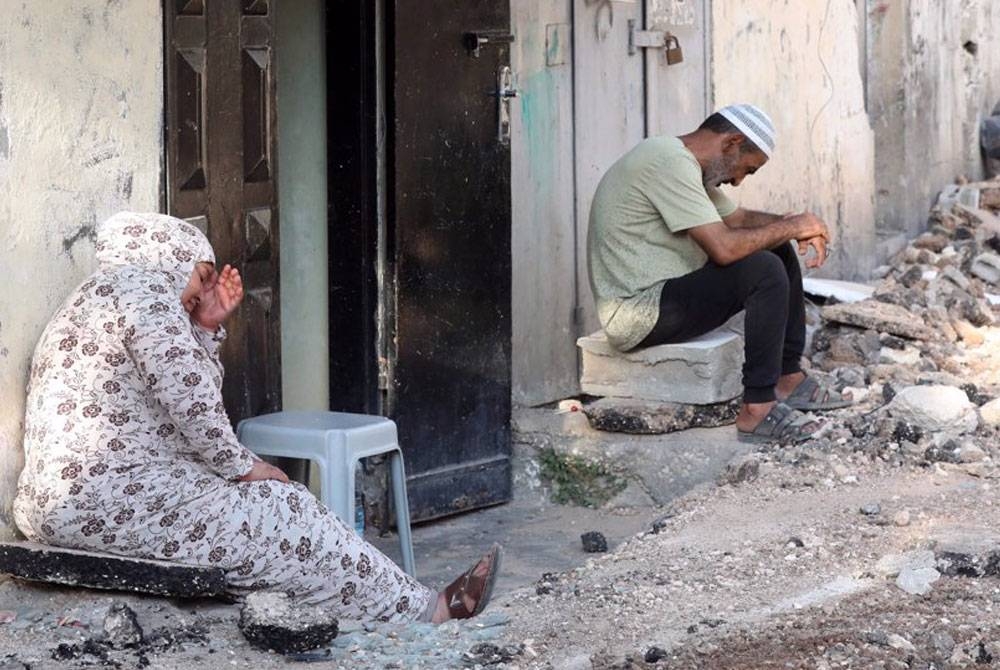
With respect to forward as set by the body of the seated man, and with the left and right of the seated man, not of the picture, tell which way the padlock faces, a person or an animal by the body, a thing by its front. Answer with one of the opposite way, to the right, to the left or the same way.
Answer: to the right

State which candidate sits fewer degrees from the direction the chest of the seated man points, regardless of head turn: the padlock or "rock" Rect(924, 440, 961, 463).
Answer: the rock

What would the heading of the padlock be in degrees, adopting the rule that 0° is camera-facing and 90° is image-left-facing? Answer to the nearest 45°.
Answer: approximately 0°

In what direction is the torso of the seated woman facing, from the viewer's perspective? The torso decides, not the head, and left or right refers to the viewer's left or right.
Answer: facing to the right of the viewer

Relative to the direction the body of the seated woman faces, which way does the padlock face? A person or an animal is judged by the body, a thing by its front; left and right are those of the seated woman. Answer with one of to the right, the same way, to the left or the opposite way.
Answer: to the right

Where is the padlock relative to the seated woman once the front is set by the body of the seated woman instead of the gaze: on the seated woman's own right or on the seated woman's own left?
on the seated woman's own left

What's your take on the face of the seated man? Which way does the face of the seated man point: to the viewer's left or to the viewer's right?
to the viewer's right

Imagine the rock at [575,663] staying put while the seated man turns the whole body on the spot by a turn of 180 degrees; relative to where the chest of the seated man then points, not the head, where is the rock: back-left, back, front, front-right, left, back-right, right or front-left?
left

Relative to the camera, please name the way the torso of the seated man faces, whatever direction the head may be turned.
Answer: to the viewer's right

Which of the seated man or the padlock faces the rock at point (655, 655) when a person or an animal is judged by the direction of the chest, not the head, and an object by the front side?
the padlock

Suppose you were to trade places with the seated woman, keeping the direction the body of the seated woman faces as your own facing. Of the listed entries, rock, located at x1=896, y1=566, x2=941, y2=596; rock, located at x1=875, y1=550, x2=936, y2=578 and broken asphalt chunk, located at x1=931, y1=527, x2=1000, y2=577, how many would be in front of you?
3

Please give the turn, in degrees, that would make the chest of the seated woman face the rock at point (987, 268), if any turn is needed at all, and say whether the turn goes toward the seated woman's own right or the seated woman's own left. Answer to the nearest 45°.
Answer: approximately 45° to the seated woman's own left

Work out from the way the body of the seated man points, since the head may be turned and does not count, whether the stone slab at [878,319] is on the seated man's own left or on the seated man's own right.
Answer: on the seated man's own left
